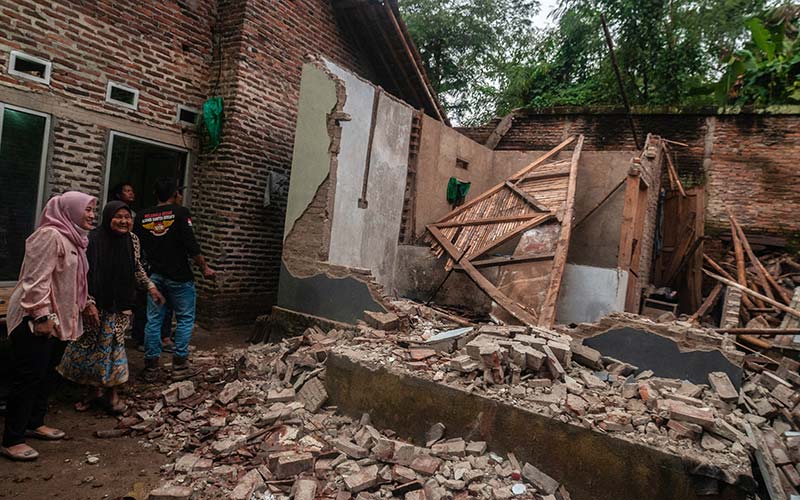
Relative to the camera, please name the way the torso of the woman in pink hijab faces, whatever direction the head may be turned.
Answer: to the viewer's right

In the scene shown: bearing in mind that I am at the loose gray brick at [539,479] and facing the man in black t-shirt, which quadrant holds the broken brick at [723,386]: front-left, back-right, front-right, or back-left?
back-right

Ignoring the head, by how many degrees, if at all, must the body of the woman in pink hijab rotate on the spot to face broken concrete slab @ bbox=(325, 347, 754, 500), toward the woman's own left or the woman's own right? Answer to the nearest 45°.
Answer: approximately 45° to the woman's own right

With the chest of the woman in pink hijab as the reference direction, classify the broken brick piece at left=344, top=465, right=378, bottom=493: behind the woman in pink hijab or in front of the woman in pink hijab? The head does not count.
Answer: in front

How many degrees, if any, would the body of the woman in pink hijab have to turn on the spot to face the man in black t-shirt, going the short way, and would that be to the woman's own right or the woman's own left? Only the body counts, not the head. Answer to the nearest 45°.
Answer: approximately 45° to the woman's own left

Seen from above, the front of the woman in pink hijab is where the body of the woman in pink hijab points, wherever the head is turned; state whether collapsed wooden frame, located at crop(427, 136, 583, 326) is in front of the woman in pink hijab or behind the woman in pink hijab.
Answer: in front
